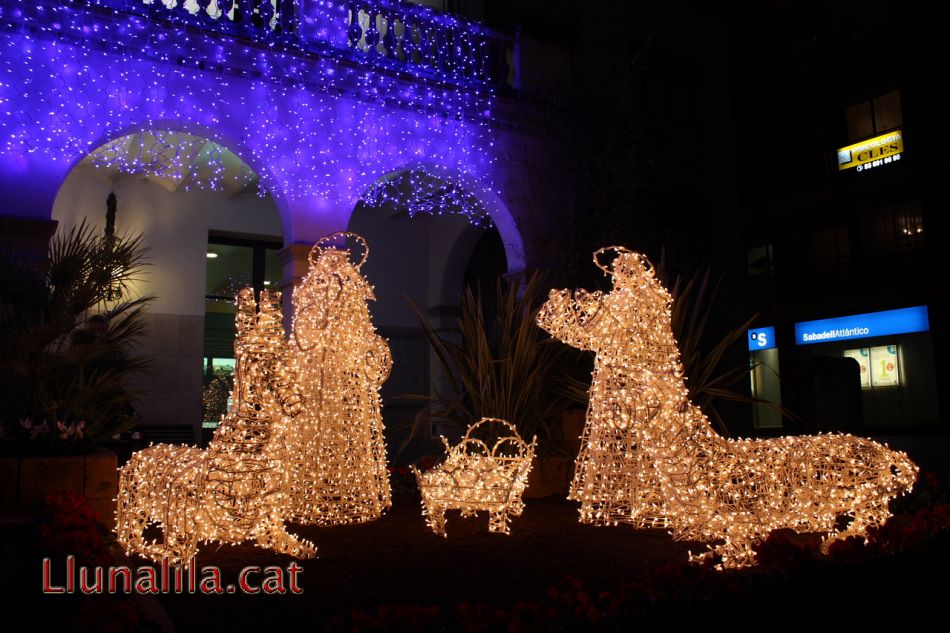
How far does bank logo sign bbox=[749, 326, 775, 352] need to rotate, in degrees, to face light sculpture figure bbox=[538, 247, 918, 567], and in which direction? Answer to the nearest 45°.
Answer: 0° — it already faces it

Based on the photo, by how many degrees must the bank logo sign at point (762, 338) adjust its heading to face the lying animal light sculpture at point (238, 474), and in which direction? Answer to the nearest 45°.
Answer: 0° — it already faces it

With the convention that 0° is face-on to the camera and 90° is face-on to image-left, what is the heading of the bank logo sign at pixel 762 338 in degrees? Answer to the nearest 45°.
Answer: approximately 0°

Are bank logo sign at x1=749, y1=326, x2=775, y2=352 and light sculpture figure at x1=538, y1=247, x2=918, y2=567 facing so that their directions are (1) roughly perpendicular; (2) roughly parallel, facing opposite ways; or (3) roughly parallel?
roughly perpendicular

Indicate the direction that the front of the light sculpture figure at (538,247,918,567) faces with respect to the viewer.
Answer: facing to the left of the viewer

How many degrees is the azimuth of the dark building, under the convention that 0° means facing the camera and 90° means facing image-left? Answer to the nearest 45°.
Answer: approximately 45°

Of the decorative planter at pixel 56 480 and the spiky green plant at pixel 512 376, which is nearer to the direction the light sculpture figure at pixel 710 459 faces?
the decorative planter
